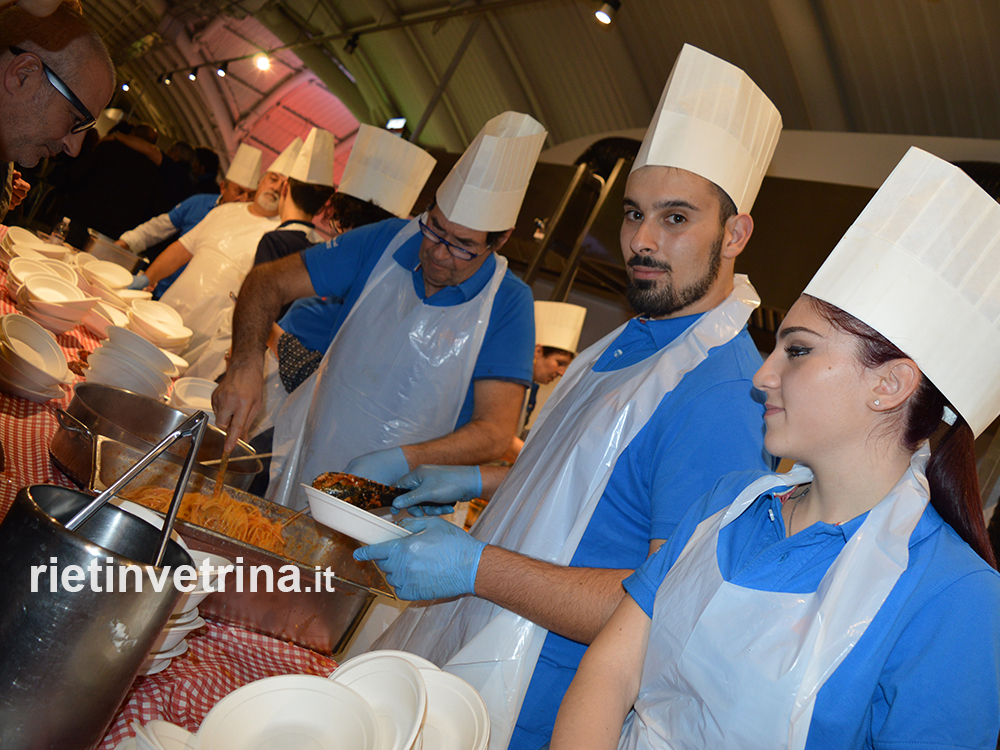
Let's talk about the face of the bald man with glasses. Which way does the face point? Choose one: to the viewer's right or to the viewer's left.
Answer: to the viewer's right

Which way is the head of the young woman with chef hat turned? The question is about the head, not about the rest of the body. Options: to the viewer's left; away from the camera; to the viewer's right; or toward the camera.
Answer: to the viewer's left

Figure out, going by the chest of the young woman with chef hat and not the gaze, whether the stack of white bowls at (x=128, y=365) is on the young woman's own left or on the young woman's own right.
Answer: on the young woman's own right
